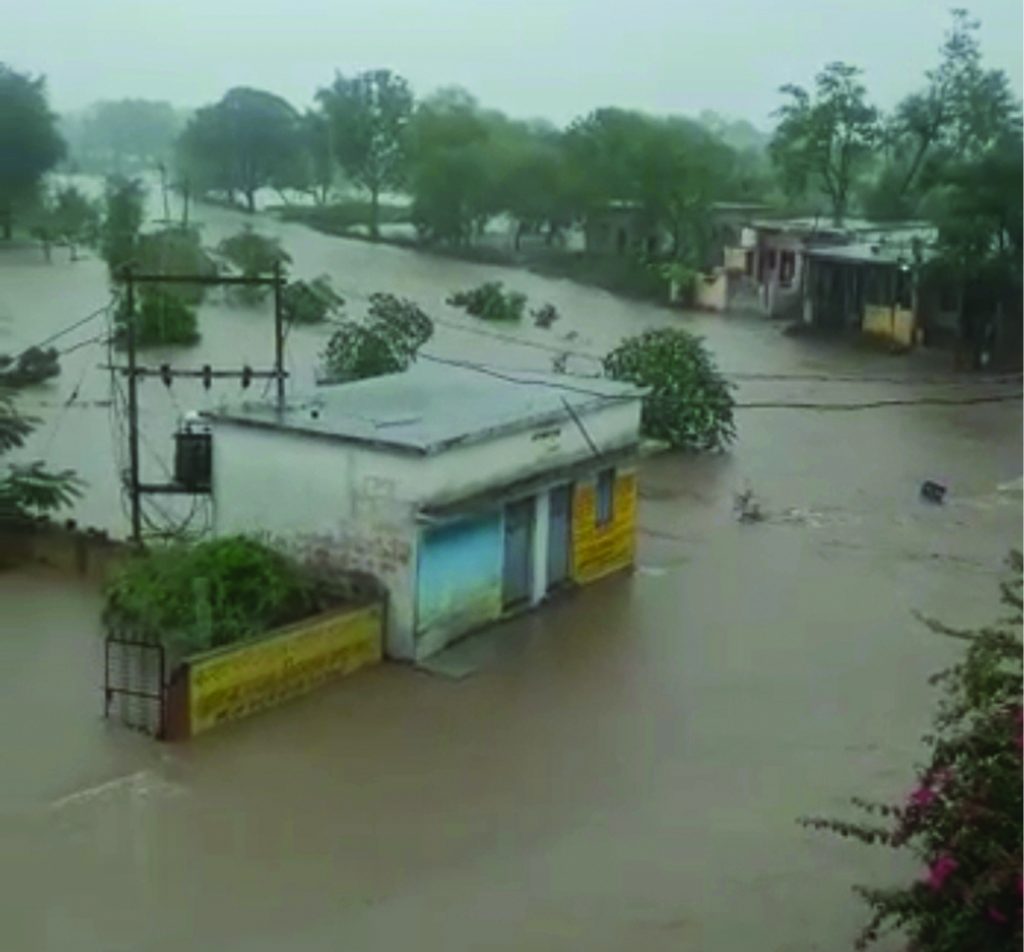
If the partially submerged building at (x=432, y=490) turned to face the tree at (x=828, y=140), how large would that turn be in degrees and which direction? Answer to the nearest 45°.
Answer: approximately 135° to its left

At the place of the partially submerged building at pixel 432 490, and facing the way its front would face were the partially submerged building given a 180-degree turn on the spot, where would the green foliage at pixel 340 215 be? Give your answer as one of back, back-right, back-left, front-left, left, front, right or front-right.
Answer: front-right

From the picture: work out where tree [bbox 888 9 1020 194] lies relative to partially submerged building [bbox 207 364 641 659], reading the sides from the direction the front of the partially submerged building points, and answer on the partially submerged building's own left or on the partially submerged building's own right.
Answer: on the partially submerged building's own left

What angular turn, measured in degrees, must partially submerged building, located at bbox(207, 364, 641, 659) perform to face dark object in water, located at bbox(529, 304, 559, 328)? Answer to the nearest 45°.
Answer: approximately 135° to its left

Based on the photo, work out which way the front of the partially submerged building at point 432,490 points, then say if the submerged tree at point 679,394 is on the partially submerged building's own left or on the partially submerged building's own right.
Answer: on the partially submerged building's own left

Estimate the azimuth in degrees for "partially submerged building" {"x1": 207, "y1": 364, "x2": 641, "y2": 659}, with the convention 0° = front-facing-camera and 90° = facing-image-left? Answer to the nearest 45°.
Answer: approximately 315°

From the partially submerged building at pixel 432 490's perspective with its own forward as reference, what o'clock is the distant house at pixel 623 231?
The distant house is roughly at 8 o'clock from the partially submerged building.

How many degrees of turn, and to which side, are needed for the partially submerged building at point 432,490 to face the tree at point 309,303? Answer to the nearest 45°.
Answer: approximately 135° to its left

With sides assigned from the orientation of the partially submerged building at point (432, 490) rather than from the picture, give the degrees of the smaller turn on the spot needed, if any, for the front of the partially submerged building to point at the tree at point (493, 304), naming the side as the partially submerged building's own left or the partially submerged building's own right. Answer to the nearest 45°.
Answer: approximately 135° to the partially submerged building's own left

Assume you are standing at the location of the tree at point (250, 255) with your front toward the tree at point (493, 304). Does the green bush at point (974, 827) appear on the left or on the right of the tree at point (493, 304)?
right

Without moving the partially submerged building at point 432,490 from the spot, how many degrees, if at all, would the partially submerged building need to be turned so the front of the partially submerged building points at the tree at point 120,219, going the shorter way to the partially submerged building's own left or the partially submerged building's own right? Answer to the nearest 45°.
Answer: approximately 135° to the partially submerged building's own left

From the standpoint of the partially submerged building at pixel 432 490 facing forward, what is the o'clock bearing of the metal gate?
The metal gate is roughly at 3 o'clock from the partially submerged building.

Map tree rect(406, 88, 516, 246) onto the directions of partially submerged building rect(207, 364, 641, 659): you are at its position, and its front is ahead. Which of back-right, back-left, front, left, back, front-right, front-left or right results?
back-left
